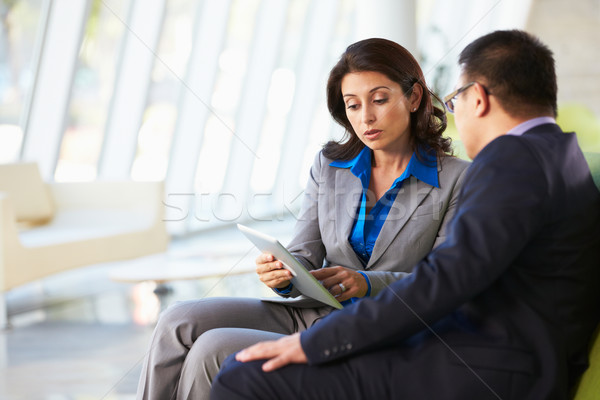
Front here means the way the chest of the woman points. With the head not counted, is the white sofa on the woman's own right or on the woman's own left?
on the woman's own right

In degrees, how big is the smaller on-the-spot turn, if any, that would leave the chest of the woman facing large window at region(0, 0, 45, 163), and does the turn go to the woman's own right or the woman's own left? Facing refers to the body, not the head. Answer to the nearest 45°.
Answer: approximately 90° to the woman's own right

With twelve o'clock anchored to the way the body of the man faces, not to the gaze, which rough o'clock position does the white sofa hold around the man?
The white sofa is roughly at 12 o'clock from the man.

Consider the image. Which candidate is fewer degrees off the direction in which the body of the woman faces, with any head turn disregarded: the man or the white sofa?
the man

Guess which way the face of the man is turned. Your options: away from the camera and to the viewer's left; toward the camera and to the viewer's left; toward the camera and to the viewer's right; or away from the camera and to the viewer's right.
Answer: away from the camera and to the viewer's left

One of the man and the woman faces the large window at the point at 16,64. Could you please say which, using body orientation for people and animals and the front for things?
the man

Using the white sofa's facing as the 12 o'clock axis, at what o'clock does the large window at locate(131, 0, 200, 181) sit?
The large window is roughly at 8 o'clock from the white sofa.

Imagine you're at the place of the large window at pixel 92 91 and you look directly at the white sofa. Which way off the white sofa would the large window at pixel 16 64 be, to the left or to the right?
right

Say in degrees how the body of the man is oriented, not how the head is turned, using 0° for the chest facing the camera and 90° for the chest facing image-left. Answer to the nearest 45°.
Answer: approximately 135°

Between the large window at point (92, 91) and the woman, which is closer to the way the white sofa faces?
the woman

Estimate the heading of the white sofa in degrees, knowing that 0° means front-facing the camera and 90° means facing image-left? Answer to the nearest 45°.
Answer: approximately 315°

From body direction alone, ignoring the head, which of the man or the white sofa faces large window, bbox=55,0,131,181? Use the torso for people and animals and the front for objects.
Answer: the man
